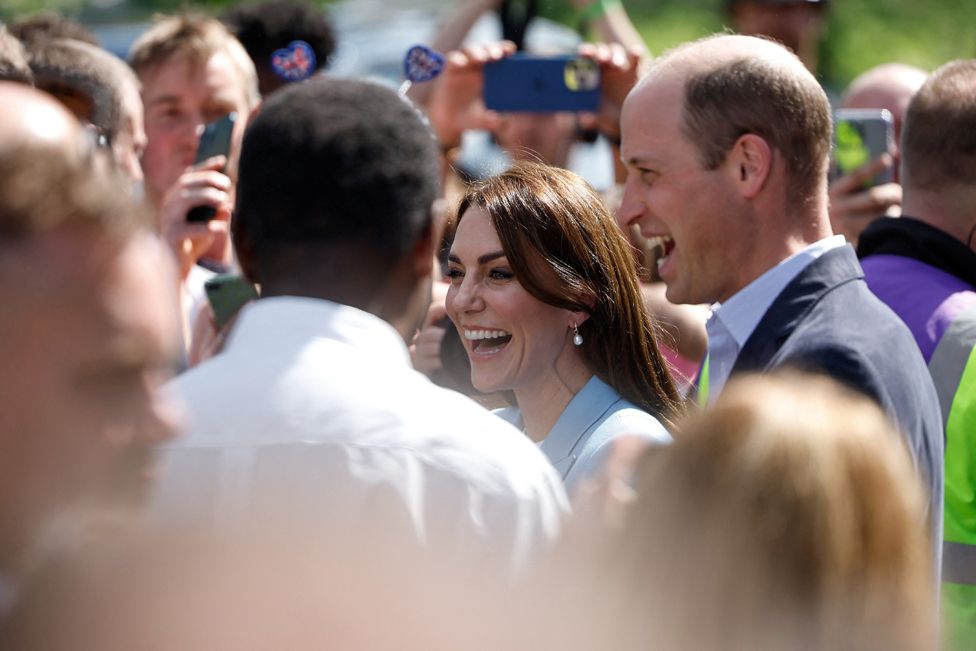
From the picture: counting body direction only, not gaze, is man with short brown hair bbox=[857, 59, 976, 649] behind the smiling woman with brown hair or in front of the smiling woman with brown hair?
behind

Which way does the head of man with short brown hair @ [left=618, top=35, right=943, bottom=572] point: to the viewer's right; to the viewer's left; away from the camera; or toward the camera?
to the viewer's left

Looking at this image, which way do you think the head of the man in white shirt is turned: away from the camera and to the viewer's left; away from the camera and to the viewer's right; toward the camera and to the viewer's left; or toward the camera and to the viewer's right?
away from the camera and to the viewer's right

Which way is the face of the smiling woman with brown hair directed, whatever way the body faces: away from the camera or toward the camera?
toward the camera

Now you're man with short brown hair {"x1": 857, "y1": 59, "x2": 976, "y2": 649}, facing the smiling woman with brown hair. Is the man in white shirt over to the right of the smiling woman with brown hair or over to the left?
left

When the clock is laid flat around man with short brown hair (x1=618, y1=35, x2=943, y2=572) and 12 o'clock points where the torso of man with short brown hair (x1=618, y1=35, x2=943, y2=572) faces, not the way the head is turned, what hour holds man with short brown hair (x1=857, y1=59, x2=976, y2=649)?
man with short brown hair (x1=857, y1=59, x2=976, y2=649) is roughly at 5 o'clock from man with short brown hair (x1=618, y1=35, x2=943, y2=572).

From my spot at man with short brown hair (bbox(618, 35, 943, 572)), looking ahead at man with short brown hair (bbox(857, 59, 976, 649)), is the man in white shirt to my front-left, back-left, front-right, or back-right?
back-right

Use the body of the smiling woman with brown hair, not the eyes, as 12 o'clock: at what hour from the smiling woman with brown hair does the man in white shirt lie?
The man in white shirt is roughly at 11 o'clock from the smiling woman with brown hair.

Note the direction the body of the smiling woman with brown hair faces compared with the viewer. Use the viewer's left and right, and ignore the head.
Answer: facing the viewer and to the left of the viewer

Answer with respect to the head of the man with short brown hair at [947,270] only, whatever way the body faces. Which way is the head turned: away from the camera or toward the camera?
away from the camera

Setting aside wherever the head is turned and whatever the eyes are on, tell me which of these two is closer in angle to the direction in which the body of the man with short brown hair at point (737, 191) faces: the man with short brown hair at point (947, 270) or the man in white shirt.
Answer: the man in white shirt

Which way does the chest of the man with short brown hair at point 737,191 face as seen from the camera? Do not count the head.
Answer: to the viewer's left

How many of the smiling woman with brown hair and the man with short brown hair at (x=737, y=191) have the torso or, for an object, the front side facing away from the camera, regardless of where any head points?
0

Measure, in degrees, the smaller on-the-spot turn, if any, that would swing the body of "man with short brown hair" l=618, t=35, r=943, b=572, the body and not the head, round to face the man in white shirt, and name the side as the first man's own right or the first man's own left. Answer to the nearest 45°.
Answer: approximately 90° to the first man's own left
